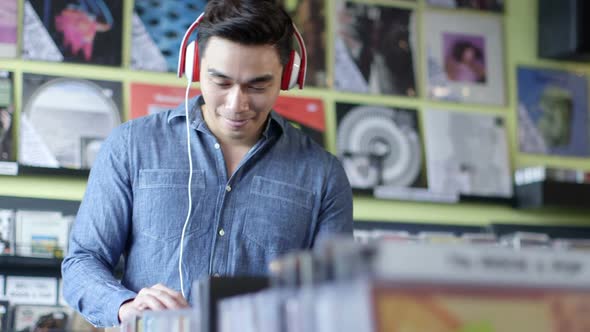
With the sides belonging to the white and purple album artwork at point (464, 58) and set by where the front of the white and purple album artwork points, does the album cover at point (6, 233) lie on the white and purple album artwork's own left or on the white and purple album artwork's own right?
on the white and purple album artwork's own right

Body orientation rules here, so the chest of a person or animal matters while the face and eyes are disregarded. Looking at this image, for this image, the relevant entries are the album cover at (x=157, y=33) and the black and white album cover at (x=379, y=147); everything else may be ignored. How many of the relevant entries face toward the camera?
2

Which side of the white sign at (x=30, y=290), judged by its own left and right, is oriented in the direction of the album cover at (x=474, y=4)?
left

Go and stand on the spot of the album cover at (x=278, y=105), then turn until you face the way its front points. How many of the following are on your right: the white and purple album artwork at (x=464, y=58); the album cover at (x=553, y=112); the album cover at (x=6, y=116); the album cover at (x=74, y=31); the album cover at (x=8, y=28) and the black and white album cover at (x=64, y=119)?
4
